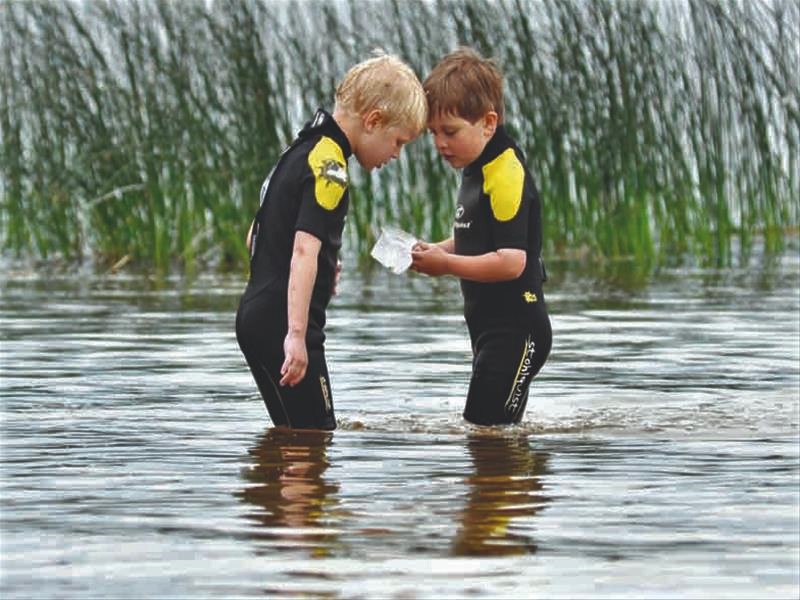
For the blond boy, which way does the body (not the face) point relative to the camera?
to the viewer's right

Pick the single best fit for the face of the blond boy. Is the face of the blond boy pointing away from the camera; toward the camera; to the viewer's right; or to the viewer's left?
to the viewer's right
